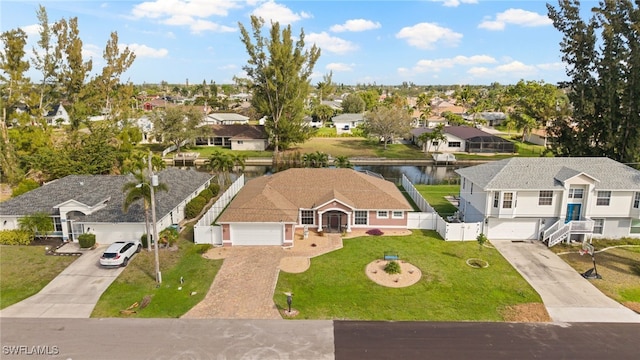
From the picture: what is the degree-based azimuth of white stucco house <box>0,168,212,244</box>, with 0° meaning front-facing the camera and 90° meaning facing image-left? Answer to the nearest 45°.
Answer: approximately 45°

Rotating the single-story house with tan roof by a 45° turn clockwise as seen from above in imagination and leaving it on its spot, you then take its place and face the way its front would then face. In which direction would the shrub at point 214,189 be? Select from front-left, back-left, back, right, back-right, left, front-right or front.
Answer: right

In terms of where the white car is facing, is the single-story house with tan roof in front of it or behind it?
in front
